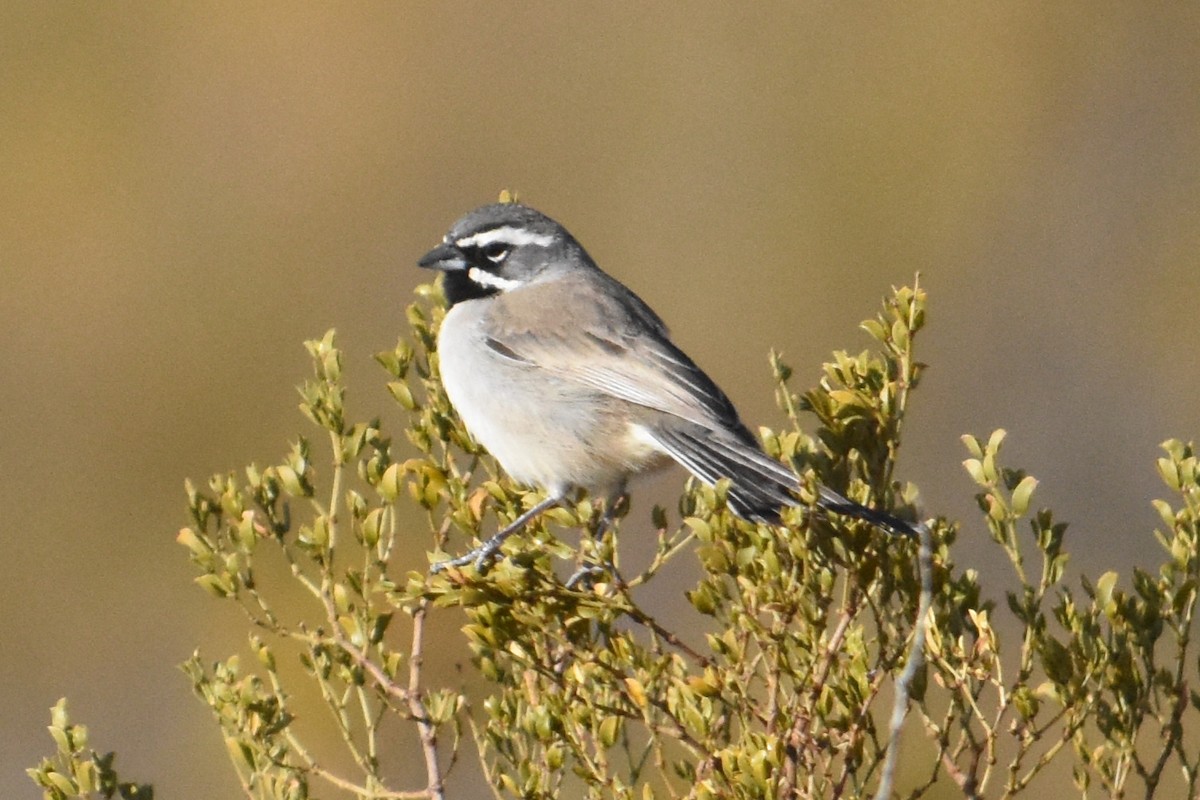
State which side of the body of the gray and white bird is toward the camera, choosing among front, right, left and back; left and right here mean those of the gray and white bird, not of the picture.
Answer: left
